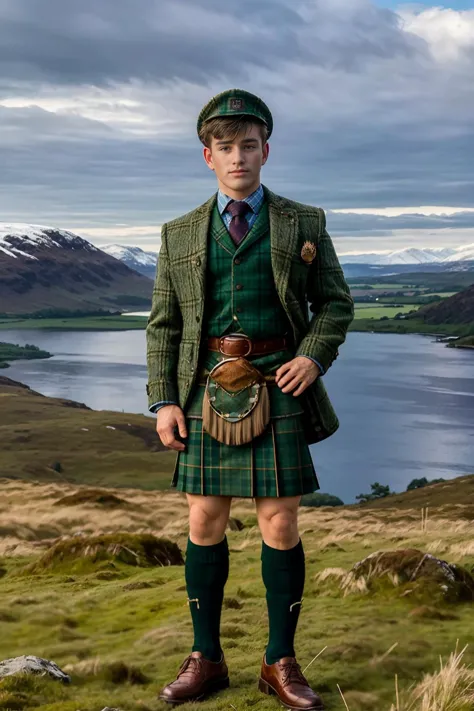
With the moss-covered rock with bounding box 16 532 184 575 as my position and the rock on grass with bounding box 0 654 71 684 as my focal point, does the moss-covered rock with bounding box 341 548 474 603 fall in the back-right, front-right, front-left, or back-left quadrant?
front-left

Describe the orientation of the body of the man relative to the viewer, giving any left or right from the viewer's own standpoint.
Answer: facing the viewer

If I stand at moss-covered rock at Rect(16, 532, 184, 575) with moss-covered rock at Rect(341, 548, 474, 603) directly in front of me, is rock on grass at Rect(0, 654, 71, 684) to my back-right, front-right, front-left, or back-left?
front-right

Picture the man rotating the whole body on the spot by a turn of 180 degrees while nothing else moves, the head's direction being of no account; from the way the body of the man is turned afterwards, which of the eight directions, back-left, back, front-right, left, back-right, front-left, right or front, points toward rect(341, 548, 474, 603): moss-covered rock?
front-right

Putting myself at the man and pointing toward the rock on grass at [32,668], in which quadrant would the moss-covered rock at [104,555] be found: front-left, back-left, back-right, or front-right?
front-right

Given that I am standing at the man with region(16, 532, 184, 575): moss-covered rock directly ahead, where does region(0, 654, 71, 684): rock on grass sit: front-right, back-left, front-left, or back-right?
front-left

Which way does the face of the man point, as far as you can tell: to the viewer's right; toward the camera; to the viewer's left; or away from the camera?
toward the camera

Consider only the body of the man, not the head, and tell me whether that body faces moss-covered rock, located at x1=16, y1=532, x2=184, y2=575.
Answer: no
